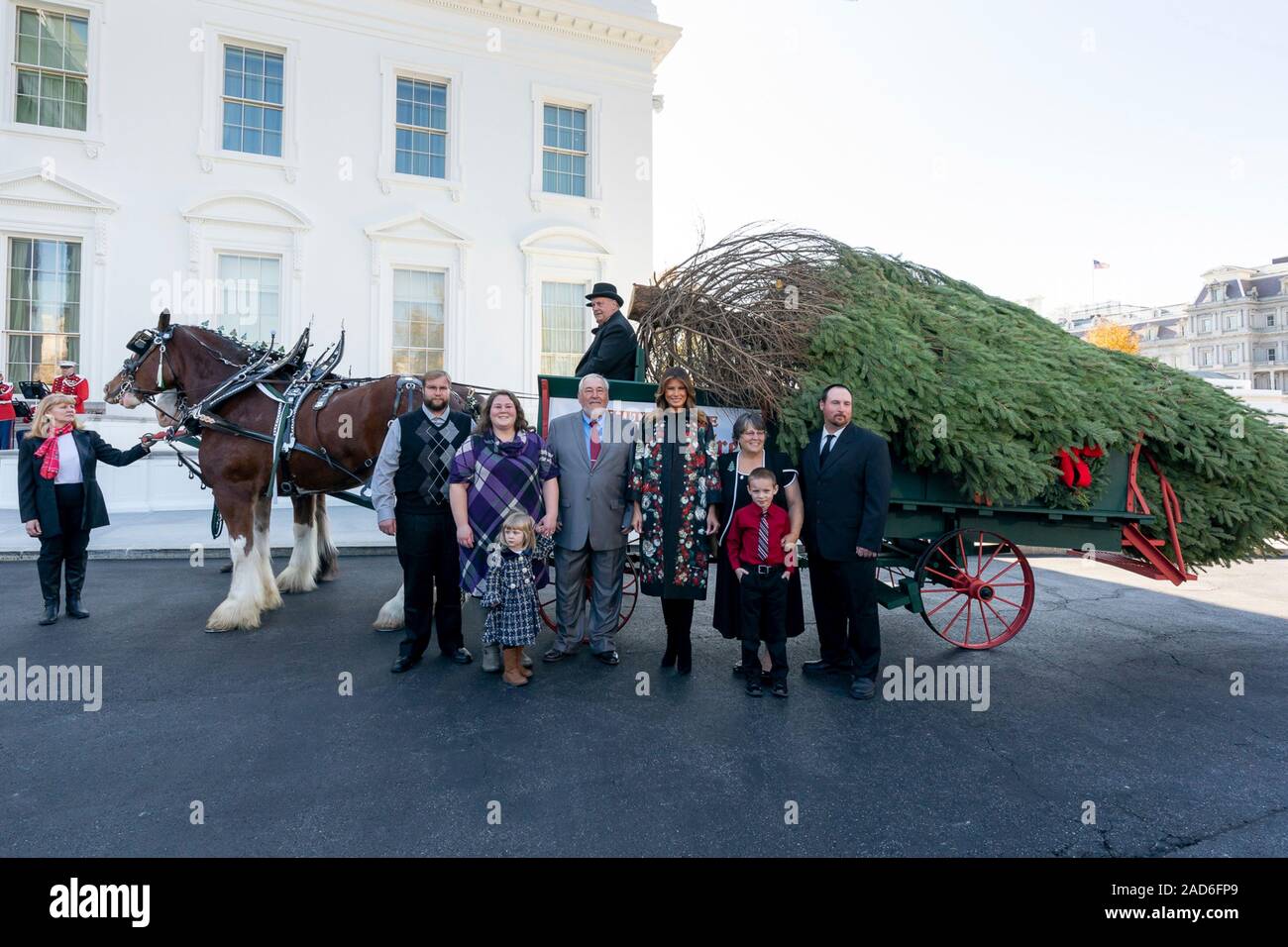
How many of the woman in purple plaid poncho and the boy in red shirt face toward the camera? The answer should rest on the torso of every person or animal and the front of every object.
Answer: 2

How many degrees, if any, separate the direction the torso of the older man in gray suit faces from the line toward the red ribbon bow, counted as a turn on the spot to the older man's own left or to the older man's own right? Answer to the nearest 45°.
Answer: approximately 90° to the older man's own left

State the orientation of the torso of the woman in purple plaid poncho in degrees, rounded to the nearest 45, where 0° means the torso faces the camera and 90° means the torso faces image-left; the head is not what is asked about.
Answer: approximately 0°

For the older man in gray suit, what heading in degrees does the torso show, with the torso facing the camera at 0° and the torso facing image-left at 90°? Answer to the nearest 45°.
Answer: approximately 0°

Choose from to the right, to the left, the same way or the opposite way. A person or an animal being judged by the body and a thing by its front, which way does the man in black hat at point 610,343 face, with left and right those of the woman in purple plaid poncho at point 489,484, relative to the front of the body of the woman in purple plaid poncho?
to the right

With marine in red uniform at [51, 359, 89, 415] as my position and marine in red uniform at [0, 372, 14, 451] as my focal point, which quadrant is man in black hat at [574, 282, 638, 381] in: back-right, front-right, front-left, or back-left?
back-left

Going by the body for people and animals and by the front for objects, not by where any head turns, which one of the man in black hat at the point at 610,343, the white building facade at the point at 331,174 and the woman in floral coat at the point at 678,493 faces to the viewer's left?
the man in black hat

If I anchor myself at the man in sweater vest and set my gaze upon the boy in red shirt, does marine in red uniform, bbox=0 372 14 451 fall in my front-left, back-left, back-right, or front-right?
back-left
